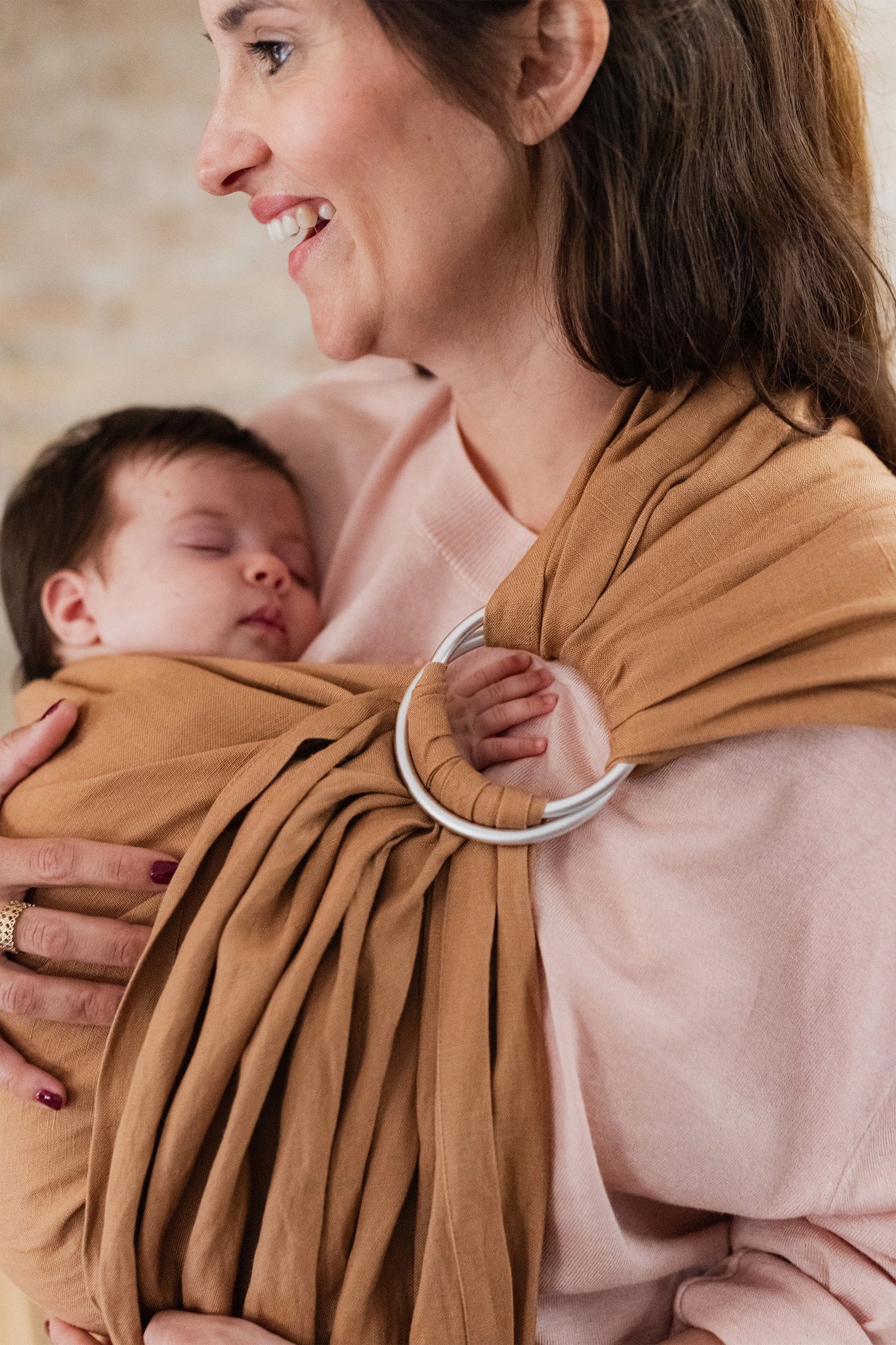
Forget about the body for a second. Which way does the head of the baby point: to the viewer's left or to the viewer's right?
to the viewer's right

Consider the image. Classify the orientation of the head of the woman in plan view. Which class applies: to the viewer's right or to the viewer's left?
to the viewer's left

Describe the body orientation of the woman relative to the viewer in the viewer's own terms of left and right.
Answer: facing the viewer and to the left of the viewer
